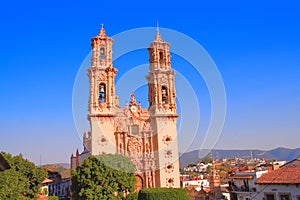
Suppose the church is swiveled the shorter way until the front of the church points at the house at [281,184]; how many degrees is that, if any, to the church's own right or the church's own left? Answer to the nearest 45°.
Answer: approximately 45° to the church's own left

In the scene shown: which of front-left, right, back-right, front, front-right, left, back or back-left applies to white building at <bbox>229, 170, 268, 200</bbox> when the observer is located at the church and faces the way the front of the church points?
front-left

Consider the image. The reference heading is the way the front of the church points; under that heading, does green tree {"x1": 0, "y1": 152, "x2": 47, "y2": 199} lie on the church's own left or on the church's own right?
on the church's own right

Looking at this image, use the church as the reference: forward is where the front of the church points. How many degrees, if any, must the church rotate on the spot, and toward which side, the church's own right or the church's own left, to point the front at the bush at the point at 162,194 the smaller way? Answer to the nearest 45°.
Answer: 0° — it already faces it

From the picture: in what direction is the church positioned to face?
toward the camera
